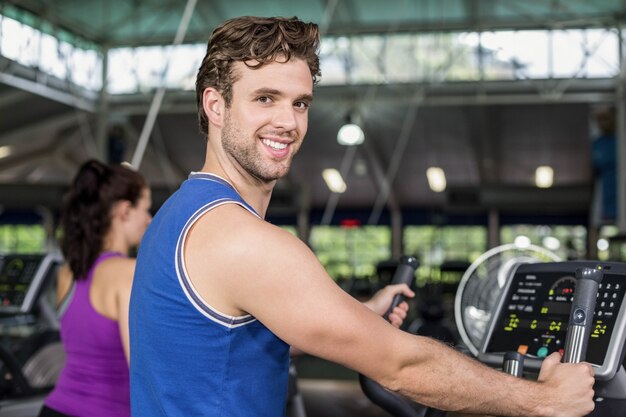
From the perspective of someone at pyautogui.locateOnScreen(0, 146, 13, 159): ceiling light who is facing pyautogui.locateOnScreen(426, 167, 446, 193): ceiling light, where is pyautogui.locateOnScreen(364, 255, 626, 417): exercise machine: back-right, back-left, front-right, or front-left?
front-right

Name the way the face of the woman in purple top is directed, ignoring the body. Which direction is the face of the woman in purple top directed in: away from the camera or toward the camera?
away from the camera

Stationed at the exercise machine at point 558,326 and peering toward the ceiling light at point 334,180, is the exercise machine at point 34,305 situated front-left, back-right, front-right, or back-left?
front-left

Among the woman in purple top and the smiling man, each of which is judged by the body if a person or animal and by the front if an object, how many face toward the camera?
0

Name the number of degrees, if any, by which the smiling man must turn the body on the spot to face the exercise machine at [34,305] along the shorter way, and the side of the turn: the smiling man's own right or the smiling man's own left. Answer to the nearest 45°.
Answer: approximately 135° to the smiling man's own left

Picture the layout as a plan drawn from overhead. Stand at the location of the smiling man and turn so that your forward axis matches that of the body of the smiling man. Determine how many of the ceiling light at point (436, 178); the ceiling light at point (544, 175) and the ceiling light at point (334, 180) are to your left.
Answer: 3

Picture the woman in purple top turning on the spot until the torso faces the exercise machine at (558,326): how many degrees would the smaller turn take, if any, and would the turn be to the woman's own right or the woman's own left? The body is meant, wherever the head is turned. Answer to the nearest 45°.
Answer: approximately 90° to the woman's own right

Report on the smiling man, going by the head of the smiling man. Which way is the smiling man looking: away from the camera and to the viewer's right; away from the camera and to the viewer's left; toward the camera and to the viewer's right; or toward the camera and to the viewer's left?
toward the camera and to the viewer's right

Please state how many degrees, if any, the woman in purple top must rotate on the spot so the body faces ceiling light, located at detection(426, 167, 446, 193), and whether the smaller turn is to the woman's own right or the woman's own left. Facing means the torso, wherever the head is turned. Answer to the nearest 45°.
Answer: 0° — they already face it

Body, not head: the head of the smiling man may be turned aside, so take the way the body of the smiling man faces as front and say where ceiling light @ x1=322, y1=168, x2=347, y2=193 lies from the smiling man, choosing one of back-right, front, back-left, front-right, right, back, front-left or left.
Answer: left

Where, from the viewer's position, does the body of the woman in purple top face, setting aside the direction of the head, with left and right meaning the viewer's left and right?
facing away from the viewer and to the right of the viewer

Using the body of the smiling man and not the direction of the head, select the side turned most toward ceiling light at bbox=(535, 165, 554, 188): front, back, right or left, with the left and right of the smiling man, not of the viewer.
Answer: left

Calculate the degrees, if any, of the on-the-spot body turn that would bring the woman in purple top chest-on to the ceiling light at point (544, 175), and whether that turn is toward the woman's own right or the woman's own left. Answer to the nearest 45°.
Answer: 0° — they already face it

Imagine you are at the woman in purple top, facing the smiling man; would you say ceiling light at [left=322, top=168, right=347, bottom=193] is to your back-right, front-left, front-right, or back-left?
back-left

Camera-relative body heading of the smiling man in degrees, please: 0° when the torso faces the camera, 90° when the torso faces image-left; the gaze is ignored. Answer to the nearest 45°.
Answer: approximately 270°
